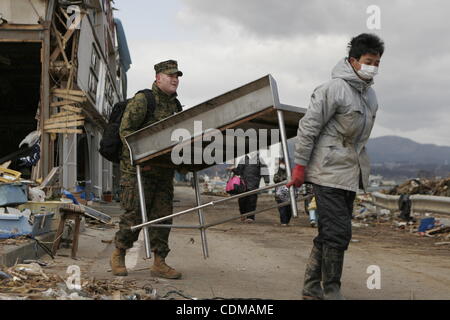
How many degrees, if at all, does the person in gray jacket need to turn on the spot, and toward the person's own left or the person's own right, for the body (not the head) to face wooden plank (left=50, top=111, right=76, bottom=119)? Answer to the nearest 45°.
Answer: approximately 180°

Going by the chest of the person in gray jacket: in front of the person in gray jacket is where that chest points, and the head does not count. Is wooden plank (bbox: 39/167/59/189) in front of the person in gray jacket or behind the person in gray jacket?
behind

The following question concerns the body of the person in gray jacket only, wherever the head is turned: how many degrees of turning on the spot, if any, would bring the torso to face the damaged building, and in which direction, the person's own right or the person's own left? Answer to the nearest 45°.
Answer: approximately 180°

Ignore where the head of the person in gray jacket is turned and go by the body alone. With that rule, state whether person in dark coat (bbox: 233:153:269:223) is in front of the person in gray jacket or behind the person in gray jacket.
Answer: behind

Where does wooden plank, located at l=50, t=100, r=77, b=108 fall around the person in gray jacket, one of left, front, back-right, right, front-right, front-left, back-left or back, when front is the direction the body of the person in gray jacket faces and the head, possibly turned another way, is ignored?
back
